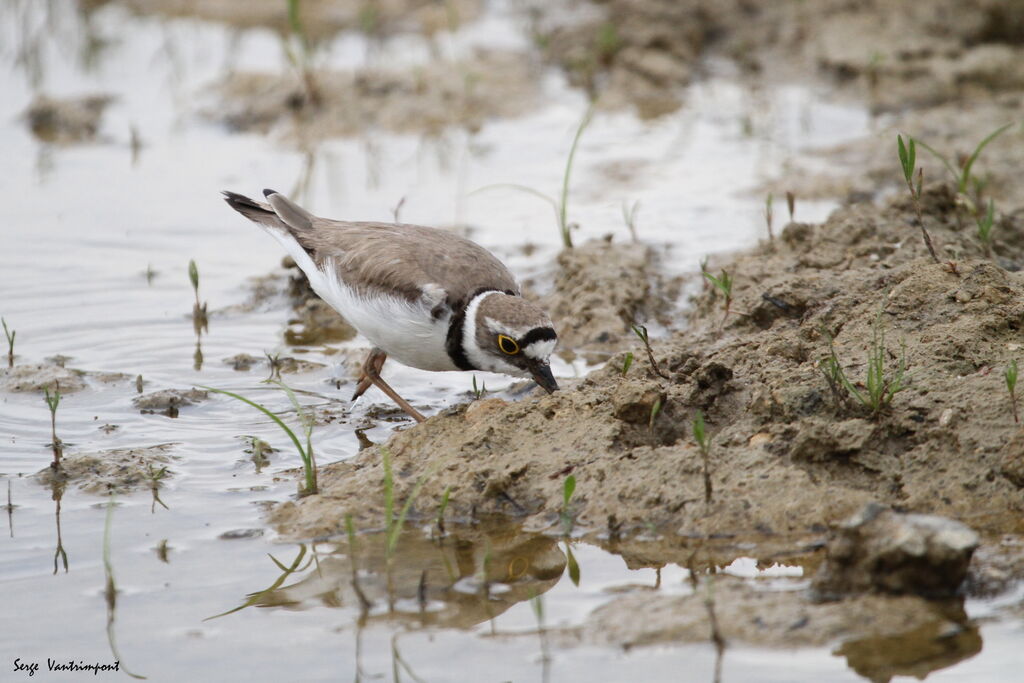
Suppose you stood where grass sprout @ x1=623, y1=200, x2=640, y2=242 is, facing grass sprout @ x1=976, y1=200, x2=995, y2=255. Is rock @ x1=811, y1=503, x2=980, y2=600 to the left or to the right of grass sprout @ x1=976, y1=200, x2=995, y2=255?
right

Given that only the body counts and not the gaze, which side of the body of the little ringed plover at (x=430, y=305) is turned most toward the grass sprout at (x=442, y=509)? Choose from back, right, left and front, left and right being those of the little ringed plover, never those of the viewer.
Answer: right

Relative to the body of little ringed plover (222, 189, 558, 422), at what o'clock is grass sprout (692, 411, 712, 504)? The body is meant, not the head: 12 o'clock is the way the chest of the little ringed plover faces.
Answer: The grass sprout is roughly at 2 o'clock from the little ringed plover.

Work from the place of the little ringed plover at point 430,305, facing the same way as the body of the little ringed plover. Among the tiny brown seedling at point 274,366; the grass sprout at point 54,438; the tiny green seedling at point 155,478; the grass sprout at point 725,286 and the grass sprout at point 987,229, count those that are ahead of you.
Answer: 2

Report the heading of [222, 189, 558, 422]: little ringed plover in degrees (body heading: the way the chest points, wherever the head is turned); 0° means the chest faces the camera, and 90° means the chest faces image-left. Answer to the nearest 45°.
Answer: approximately 270°

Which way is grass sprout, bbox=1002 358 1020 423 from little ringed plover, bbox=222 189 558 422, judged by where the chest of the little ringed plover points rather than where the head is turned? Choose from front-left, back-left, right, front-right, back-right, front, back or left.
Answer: front-right

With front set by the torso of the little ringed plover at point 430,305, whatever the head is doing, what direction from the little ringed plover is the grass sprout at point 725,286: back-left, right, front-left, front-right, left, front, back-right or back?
front

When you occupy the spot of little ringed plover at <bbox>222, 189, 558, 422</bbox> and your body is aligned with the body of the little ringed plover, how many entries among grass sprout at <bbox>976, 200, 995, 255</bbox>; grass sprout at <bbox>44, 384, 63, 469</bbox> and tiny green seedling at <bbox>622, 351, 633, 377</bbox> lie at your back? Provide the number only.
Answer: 1

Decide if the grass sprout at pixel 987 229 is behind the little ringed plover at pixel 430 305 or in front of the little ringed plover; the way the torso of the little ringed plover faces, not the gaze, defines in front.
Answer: in front

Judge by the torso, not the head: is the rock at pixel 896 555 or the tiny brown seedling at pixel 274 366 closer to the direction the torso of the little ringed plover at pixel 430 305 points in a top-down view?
the rock
